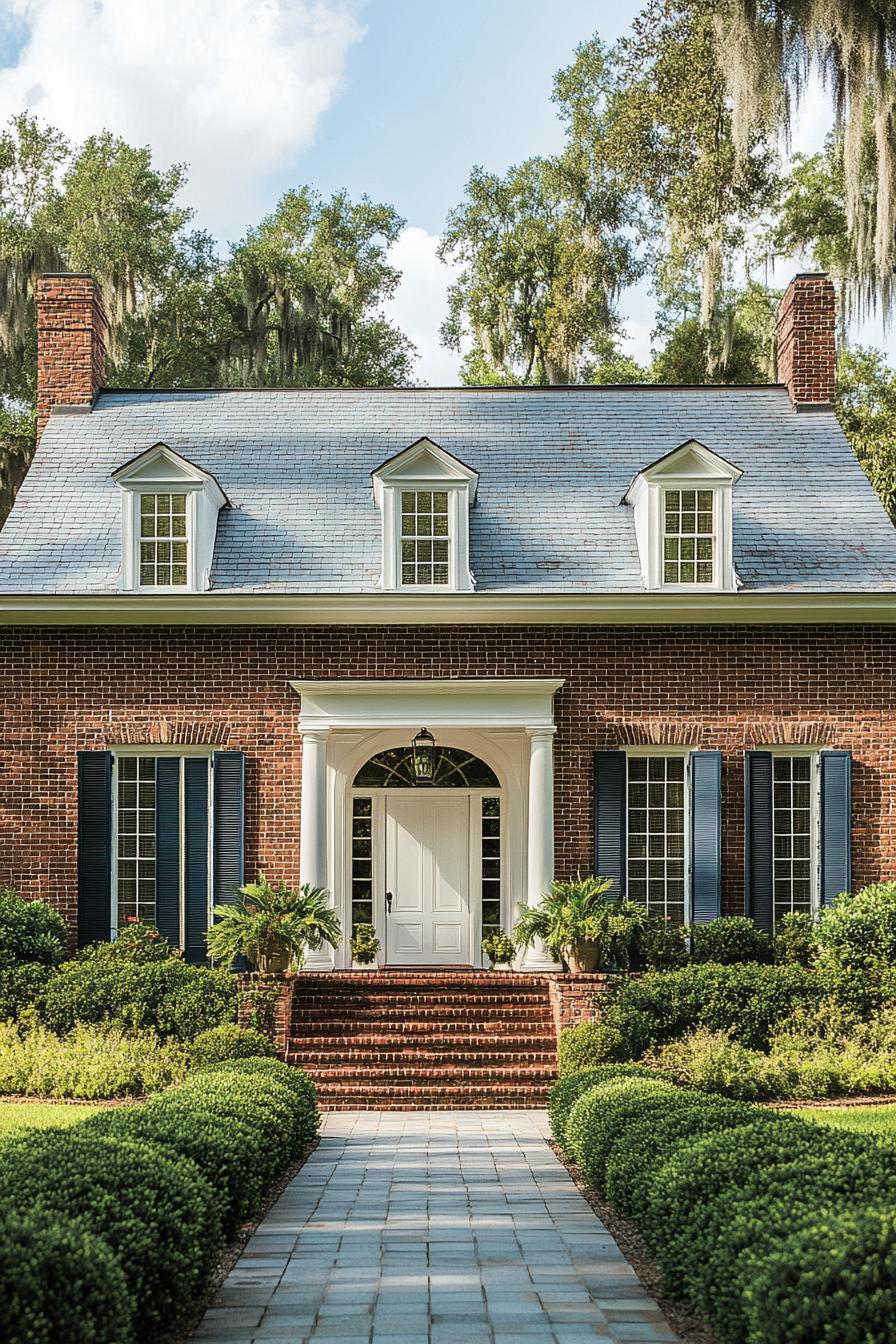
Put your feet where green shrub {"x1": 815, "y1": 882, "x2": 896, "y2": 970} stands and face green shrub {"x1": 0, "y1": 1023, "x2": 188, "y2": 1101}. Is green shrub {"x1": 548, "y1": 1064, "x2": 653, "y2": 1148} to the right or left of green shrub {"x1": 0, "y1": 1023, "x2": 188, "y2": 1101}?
left

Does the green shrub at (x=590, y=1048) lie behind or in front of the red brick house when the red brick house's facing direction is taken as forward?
in front

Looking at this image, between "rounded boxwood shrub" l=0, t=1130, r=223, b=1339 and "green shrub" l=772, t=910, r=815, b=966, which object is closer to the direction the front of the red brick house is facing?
the rounded boxwood shrub

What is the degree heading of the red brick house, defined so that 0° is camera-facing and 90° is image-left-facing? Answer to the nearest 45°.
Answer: approximately 0°

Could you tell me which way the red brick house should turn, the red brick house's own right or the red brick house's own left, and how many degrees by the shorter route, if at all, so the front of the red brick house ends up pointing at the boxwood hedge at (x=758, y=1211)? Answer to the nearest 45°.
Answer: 0° — it already faces it

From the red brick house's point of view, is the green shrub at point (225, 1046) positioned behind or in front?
in front

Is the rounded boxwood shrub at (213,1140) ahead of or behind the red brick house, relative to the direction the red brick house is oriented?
ahead
